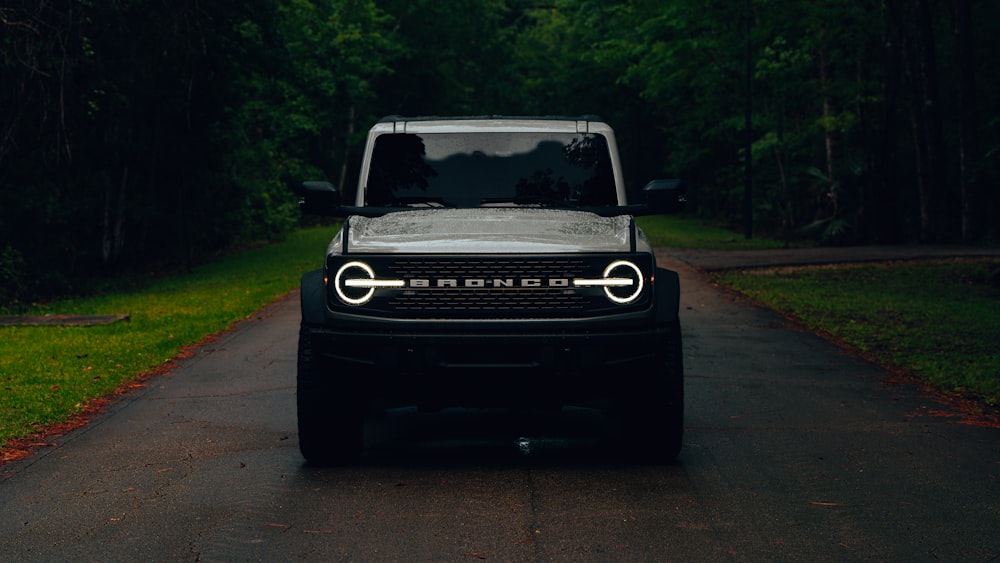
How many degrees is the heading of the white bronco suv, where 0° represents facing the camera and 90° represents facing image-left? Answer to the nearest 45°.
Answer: approximately 0°

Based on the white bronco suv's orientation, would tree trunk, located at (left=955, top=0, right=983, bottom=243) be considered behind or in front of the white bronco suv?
behind
